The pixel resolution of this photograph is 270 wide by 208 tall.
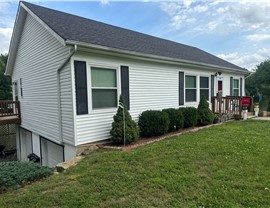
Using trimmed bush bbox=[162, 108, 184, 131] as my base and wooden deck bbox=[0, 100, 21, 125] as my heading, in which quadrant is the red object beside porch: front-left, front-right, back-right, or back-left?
back-right

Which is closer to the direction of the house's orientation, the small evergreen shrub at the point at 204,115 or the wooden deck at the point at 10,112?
the small evergreen shrub

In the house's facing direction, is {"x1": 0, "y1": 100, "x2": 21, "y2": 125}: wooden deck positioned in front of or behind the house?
behind

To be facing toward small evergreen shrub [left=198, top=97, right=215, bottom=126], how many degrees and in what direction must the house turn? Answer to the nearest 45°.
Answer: approximately 45° to its left

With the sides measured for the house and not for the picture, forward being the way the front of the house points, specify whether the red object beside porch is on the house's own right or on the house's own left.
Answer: on the house's own left

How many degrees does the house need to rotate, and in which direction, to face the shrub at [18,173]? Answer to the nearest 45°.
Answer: approximately 45° to its right

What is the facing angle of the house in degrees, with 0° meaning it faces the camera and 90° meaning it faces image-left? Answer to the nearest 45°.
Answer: approximately 315°

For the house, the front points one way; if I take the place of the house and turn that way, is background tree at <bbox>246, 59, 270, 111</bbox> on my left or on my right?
on my left
